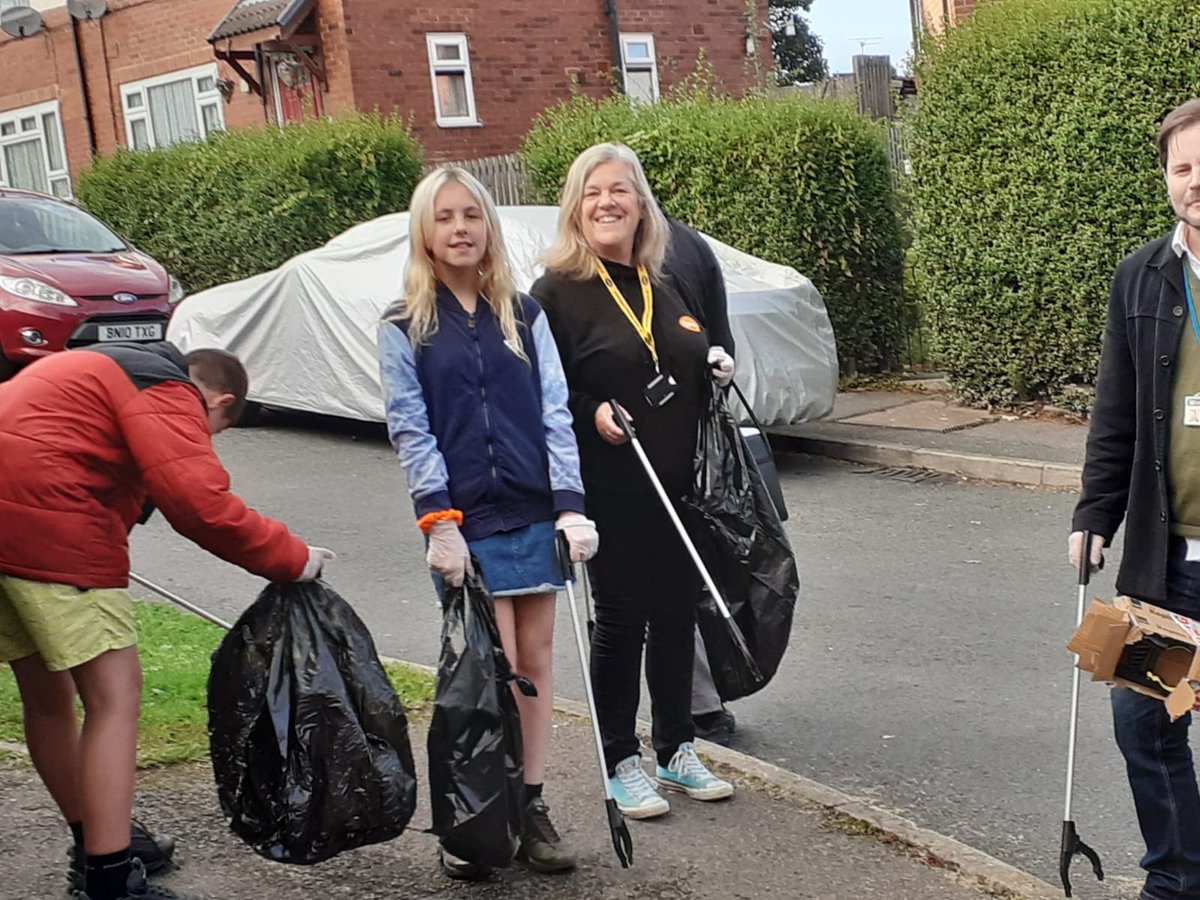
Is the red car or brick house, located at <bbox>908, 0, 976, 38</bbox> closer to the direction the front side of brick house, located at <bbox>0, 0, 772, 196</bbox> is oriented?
the red car

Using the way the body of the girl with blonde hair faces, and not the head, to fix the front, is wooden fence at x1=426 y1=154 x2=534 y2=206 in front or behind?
behind

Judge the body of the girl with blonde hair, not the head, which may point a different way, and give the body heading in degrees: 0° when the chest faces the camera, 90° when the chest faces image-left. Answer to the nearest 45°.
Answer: approximately 0°

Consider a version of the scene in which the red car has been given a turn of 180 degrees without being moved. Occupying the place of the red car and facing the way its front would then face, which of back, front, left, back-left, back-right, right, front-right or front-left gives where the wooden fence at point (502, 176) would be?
right

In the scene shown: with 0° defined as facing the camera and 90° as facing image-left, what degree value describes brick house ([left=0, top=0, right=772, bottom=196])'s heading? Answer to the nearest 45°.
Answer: approximately 45°

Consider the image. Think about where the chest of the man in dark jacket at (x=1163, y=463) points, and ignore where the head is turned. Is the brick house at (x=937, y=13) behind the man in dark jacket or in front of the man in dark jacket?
behind

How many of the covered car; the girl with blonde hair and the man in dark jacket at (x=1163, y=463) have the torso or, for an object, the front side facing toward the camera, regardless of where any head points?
2

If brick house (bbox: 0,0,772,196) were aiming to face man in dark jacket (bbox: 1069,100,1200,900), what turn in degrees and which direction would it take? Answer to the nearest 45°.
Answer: approximately 45° to its left

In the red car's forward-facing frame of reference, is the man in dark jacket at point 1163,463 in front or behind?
in front

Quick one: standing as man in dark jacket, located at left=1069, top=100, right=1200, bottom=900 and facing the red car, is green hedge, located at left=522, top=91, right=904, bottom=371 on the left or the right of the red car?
right

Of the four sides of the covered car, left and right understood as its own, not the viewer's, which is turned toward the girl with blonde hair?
left

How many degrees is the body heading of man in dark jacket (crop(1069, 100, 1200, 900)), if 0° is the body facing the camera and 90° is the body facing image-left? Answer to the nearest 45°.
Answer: approximately 0°
